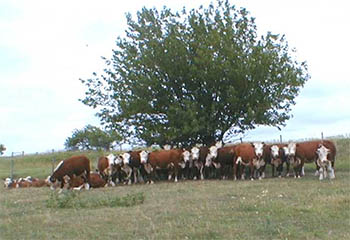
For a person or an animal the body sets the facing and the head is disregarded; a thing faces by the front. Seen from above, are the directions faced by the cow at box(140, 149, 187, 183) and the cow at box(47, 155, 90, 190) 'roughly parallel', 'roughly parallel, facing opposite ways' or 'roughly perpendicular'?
roughly parallel

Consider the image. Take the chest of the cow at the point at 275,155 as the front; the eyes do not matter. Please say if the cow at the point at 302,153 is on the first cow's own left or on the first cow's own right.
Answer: on the first cow's own left

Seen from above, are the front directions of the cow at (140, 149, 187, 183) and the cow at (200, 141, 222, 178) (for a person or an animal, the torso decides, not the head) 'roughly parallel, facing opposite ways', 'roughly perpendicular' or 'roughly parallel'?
roughly perpendicular

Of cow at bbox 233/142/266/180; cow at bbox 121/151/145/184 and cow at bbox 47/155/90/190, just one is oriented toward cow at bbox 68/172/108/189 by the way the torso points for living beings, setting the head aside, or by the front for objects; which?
cow at bbox 121/151/145/184

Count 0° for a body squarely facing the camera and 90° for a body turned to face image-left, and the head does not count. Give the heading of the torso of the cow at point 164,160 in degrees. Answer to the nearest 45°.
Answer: approximately 90°

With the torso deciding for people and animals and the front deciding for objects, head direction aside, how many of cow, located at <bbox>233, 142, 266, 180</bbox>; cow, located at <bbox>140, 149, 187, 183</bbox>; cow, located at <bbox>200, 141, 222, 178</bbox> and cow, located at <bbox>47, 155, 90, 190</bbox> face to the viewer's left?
2

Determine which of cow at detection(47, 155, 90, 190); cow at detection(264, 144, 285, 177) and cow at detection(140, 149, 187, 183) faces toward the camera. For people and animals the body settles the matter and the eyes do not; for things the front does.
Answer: cow at detection(264, 144, 285, 177)

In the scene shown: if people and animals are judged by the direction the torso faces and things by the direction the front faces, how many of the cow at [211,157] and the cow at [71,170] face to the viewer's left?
1

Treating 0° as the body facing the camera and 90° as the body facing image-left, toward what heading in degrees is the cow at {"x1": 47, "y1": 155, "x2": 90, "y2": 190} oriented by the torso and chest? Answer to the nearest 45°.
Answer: approximately 90°

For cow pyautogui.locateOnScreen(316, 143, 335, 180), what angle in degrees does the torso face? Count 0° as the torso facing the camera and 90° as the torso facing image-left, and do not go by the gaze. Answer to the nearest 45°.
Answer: approximately 0°

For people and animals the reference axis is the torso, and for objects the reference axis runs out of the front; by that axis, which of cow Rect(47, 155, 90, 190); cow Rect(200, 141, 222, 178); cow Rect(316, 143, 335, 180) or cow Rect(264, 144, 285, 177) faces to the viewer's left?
cow Rect(47, 155, 90, 190)

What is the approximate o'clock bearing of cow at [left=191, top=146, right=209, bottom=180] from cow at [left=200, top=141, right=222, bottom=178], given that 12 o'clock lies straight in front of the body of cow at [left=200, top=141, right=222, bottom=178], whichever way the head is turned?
cow at [left=191, top=146, right=209, bottom=180] is roughly at 3 o'clock from cow at [left=200, top=141, right=222, bottom=178].

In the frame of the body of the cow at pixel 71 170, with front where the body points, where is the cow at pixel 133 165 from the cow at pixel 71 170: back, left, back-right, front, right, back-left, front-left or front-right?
back-right

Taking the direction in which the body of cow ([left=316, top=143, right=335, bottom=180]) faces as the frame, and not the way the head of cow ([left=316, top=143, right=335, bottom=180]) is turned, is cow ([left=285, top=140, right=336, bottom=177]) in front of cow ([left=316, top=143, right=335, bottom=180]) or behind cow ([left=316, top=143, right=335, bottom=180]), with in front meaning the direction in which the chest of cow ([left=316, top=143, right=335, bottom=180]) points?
behind

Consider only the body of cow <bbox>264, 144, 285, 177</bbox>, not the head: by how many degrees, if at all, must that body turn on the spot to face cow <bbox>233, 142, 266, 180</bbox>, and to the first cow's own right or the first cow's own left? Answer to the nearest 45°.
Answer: approximately 90° to the first cow's own right

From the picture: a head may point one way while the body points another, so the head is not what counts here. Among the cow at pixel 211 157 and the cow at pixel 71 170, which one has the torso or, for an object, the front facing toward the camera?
the cow at pixel 211 157

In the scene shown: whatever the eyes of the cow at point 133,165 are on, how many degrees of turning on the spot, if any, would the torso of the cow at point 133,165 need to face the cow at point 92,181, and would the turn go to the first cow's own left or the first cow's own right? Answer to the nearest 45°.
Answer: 0° — it already faces it

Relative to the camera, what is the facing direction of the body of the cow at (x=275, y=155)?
toward the camera
